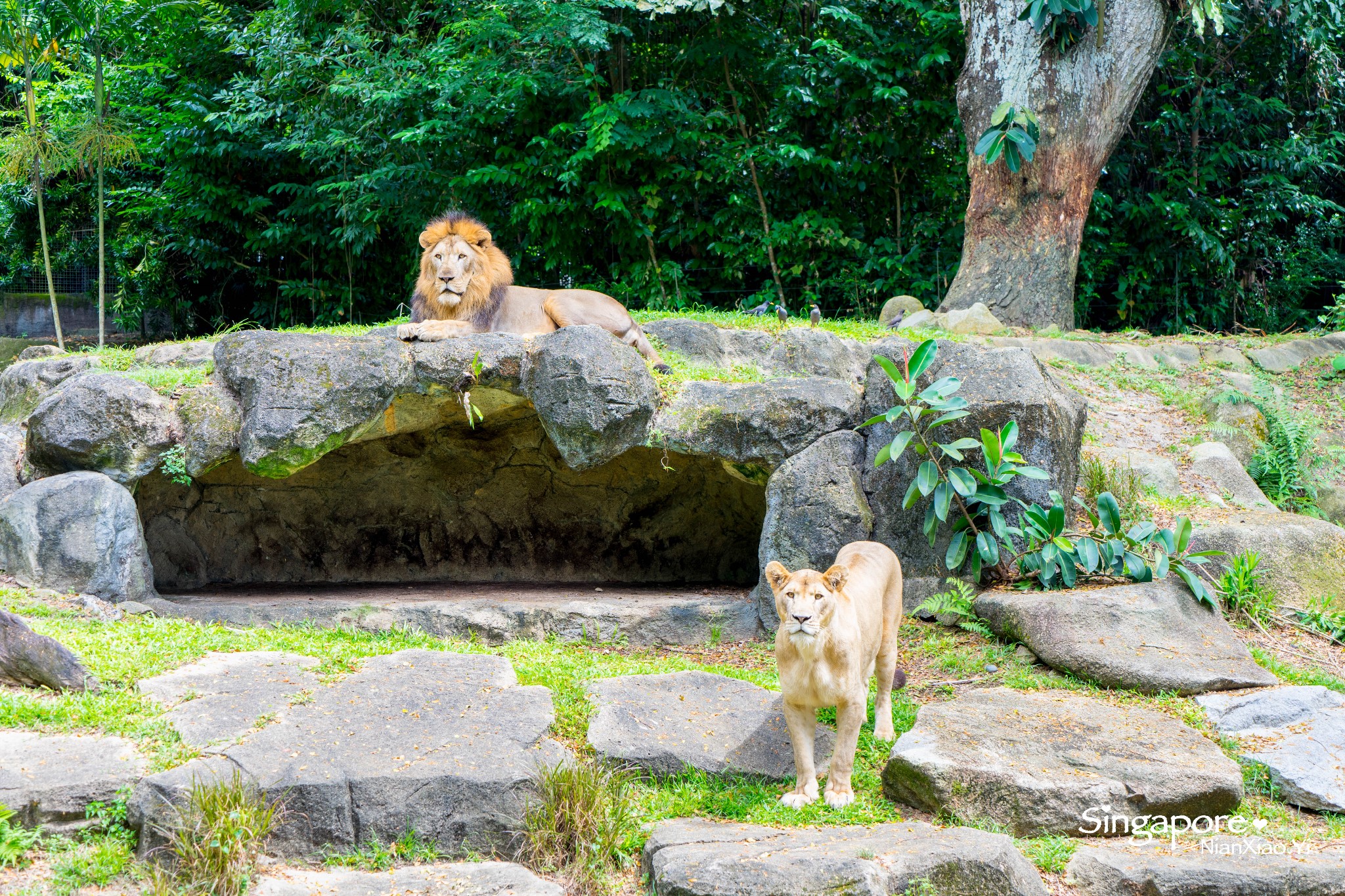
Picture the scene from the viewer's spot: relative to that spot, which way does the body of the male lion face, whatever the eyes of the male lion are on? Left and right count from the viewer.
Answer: facing to the left of the viewer

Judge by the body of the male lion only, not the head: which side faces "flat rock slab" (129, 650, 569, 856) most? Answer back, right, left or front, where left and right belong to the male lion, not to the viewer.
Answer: left

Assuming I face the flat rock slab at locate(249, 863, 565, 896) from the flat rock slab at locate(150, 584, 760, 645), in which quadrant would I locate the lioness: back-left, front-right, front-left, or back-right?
front-left

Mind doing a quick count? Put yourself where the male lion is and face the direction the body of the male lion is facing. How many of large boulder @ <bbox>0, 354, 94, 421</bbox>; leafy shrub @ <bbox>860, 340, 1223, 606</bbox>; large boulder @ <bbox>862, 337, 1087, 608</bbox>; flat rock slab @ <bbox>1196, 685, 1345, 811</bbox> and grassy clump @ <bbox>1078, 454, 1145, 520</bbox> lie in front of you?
1

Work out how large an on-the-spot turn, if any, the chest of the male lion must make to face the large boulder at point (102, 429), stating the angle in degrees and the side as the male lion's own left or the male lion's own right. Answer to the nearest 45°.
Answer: approximately 45° to the male lion's own left

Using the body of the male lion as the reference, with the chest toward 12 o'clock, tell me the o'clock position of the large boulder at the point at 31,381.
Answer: The large boulder is roughly at 12 o'clock from the male lion.

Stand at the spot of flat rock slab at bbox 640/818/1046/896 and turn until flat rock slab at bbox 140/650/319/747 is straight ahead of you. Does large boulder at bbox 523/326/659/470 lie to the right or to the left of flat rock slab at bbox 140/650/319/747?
right

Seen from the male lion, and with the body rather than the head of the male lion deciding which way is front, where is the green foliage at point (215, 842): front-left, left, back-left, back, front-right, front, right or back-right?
left

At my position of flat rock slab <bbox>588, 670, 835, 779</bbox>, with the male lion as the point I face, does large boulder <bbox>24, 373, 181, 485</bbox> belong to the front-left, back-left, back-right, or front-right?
front-left

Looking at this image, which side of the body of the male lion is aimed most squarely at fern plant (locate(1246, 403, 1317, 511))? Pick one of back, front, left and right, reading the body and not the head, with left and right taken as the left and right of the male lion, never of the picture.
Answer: back

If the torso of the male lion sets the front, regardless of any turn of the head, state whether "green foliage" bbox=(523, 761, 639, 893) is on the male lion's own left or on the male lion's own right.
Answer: on the male lion's own left

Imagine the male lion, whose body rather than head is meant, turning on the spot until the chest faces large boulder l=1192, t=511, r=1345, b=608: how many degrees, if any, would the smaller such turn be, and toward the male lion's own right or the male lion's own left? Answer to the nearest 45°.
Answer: approximately 180°

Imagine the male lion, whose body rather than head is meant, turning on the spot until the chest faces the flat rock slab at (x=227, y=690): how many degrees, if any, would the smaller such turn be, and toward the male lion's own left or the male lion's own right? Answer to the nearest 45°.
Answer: approximately 90° to the male lion's own left
